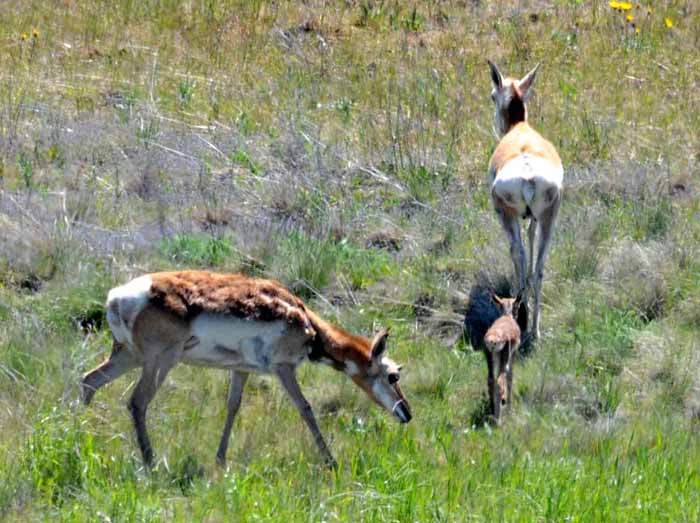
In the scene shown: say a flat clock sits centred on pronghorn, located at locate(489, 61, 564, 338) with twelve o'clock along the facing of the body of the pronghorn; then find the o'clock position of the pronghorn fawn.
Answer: The pronghorn fawn is roughly at 6 o'clock from the pronghorn.

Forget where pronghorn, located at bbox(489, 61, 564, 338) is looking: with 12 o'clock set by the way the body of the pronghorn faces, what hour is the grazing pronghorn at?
The grazing pronghorn is roughly at 7 o'clock from the pronghorn.

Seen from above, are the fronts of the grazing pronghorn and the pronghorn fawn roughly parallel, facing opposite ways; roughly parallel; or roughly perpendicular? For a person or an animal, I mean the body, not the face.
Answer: roughly perpendicular

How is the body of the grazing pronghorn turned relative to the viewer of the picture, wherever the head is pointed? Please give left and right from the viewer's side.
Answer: facing to the right of the viewer

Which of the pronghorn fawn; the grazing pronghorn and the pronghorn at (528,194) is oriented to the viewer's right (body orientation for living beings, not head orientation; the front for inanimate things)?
the grazing pronghorn

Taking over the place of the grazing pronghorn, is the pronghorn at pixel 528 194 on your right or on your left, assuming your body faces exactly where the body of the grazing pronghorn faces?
on your left

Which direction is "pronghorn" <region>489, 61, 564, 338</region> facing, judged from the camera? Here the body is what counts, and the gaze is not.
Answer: away from the camera
